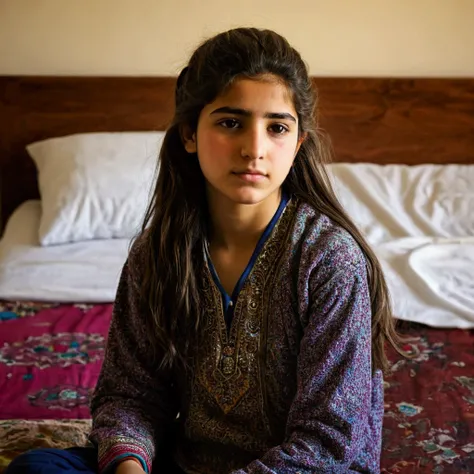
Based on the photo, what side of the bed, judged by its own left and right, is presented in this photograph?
front
